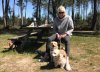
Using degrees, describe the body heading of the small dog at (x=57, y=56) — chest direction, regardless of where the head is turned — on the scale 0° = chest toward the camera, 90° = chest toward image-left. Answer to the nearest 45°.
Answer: approximately 45°

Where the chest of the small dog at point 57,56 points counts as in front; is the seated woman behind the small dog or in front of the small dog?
behind
